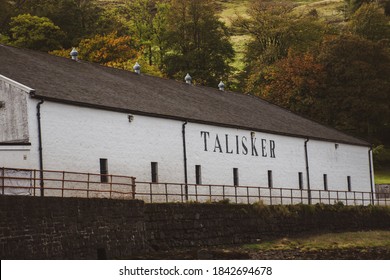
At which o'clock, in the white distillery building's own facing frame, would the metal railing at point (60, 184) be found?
The metal railing is roughly at 2 o'clock from the white distillery building.

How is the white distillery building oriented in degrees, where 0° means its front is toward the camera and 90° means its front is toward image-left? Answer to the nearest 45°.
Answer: approximately 315°
